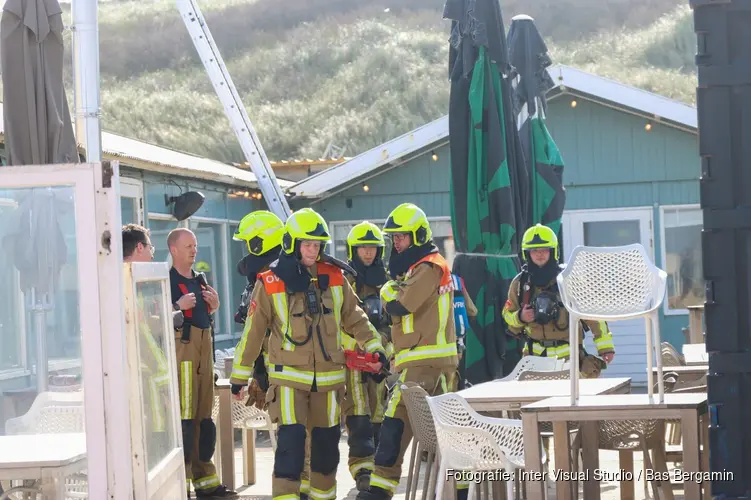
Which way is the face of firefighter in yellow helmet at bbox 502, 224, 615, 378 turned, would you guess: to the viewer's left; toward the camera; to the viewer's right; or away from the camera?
toward the camera

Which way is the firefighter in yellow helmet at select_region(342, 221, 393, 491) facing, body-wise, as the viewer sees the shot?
toward the camera

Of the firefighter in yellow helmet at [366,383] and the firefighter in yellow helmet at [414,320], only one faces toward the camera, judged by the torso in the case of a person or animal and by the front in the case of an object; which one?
the firefighter in yellow helmet at [366,383]

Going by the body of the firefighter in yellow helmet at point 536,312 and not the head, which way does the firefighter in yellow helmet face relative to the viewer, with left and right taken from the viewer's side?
facing the viewer

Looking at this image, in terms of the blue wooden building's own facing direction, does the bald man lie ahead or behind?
ahead

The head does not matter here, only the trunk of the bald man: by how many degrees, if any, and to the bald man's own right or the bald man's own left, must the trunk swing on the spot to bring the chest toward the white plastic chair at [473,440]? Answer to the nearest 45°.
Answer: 0° — they already face it

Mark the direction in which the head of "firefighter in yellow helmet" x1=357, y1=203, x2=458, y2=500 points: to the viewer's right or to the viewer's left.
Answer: to the viewer's left

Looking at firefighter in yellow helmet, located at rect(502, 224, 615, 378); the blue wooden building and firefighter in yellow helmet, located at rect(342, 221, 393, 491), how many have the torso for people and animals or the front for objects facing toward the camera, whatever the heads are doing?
3

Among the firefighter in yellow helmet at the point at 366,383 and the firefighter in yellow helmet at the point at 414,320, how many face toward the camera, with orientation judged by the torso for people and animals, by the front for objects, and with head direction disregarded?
1

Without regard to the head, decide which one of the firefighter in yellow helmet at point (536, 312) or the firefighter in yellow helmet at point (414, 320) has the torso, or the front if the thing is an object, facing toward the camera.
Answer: the firefighter in yellow helmet at point (536, 312)

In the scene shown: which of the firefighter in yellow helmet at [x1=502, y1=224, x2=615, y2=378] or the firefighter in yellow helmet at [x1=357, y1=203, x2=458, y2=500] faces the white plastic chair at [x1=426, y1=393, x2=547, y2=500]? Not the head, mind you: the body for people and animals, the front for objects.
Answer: the firefighter in yellow helmet at [x1=502, y1=224, x2=615, y2=378]

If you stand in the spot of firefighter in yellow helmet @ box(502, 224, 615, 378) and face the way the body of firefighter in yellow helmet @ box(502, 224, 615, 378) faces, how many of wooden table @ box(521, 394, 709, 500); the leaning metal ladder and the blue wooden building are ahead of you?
1

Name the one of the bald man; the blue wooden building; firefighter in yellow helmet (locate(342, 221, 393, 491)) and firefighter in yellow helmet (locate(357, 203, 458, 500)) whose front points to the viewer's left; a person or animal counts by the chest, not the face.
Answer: firefighter in yellow helmet (locate(357, 203, 458, 500))

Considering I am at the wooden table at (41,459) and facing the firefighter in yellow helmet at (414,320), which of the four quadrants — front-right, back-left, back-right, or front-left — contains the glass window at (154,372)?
front-right

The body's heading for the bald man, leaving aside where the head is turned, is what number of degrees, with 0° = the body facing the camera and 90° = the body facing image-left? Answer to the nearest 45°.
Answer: approximately 315°

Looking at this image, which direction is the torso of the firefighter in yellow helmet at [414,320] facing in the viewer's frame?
to the viewer's left

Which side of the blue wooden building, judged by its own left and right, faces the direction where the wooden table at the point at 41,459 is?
front
